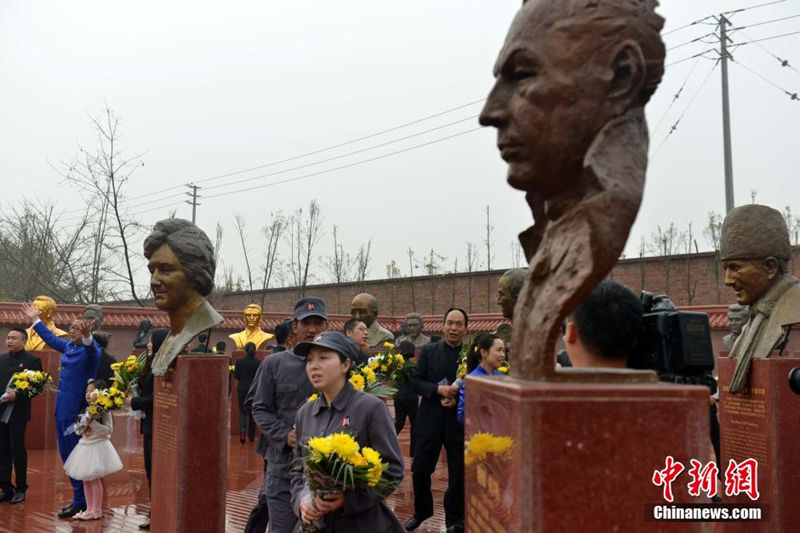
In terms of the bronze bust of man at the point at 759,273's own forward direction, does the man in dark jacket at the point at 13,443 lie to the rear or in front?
in front

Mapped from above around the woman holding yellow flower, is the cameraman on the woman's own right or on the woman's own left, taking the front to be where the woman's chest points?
on the woman's own left

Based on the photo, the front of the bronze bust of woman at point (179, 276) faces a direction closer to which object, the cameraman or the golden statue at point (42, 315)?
the cameraman

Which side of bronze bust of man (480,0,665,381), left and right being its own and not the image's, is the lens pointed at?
left

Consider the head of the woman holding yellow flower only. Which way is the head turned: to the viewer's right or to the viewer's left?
to the viewer's left

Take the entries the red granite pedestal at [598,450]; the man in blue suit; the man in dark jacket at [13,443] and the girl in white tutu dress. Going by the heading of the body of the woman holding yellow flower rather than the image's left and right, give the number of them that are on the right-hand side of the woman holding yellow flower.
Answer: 3

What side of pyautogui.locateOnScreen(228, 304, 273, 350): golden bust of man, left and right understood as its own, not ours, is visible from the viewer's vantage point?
front
